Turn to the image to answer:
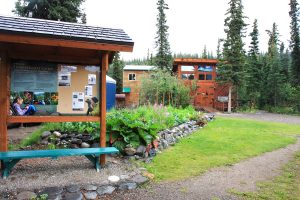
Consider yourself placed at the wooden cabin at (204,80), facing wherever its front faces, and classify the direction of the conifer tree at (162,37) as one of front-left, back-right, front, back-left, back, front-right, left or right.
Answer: back-right

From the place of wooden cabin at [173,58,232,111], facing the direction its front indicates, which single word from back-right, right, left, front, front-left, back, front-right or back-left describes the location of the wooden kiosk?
front

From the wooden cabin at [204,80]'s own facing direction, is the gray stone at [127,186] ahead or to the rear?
ahead

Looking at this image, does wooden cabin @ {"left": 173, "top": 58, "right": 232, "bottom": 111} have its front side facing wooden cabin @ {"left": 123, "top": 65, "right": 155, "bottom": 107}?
no

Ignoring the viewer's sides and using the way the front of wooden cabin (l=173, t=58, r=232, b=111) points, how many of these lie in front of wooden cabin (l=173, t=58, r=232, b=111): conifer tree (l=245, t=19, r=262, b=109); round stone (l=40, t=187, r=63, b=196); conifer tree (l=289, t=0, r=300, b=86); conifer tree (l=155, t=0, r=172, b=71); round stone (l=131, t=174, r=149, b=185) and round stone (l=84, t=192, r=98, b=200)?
3

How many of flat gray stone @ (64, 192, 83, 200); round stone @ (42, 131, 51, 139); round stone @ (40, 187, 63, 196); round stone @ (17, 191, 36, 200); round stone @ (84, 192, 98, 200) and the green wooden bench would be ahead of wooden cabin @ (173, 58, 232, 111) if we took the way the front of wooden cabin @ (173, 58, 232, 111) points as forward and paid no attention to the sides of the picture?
6

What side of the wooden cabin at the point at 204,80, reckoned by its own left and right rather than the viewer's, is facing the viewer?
front

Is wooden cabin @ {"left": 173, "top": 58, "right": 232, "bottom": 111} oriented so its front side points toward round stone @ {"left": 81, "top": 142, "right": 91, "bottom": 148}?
yes

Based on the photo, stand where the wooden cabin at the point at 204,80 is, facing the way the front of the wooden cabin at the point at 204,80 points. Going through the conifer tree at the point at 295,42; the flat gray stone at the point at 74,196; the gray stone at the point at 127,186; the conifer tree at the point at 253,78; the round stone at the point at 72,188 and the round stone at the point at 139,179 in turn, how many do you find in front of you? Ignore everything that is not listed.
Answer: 4

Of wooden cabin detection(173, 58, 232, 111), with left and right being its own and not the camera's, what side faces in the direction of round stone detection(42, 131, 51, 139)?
front

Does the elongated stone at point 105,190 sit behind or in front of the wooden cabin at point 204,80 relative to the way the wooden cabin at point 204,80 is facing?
in front

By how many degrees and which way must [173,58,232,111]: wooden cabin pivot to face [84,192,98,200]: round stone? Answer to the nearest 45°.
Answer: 0° — it already faces it

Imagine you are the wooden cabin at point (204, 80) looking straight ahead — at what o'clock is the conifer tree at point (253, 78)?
The conifer tree is roughly at 8 o'clock from the wooden cabin.

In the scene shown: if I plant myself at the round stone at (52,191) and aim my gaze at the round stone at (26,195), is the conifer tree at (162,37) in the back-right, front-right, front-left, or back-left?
back-right

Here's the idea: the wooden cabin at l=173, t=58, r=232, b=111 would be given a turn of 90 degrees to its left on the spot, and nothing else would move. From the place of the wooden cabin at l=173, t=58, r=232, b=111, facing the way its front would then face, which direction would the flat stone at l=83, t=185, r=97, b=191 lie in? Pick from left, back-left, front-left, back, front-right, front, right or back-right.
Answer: right

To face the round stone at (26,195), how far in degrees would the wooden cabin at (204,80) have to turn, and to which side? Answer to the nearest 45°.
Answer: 0° — it already faces it

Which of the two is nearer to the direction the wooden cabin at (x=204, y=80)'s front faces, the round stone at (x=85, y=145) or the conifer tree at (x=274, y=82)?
the round stone

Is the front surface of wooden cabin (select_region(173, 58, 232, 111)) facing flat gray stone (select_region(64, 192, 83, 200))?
yes

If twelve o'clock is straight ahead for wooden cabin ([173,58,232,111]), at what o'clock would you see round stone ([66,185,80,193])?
The round stone is roughly at 12 o'clock from the wooden cabin.
